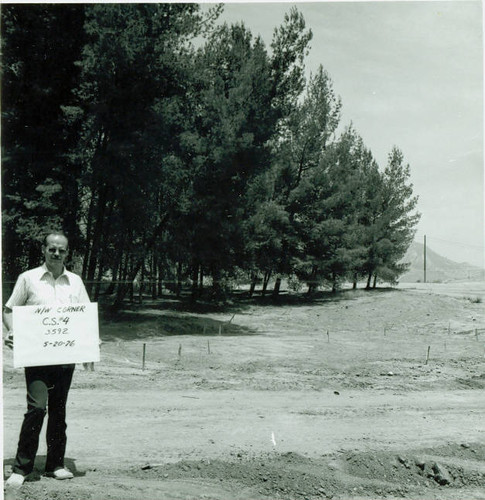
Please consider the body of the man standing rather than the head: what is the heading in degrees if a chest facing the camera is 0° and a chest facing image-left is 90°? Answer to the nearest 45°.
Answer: approximately 0°
